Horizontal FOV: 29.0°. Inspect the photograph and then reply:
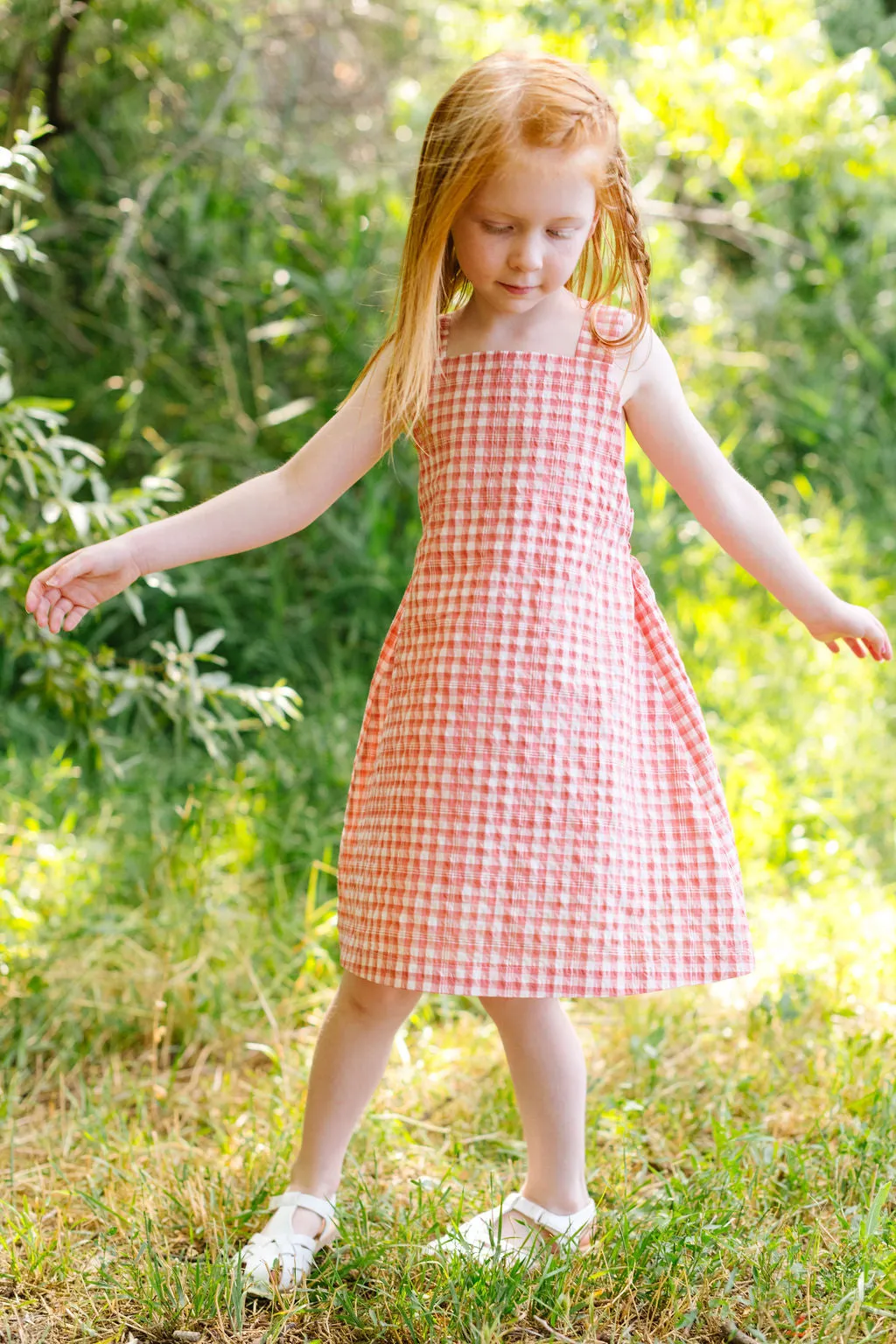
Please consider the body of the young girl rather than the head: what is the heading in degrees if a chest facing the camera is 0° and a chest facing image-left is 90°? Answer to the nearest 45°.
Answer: approximately 0°

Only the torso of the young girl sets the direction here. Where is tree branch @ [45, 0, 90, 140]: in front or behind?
behind

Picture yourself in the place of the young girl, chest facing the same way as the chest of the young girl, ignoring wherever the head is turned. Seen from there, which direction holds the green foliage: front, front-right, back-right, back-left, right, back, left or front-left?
back-right
